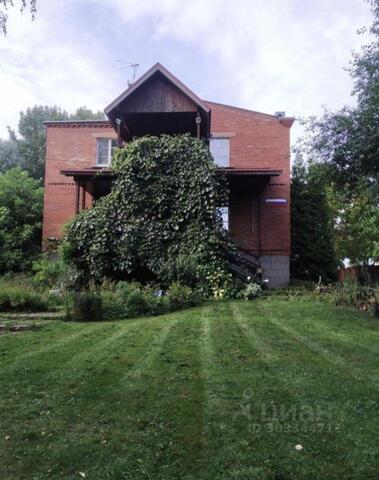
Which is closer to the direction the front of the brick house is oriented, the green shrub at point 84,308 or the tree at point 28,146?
the green shrub

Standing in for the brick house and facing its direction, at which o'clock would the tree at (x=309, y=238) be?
The tree is roughly at 8 o'clock from the brick house.

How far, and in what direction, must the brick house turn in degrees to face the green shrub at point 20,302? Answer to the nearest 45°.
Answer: approximately 45° to its right

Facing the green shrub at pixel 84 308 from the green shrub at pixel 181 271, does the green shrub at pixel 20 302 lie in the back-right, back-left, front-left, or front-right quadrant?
front-right

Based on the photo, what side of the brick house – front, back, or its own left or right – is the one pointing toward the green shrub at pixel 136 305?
front

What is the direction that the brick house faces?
toward the camera

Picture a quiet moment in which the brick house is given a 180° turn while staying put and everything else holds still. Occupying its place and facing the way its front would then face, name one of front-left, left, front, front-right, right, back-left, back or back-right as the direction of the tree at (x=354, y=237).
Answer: front-right

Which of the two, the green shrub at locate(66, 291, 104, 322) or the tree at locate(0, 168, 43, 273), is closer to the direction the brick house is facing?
the green shrub

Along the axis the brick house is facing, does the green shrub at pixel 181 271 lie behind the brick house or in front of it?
in front

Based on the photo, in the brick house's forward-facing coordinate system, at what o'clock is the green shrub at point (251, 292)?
The green shrub is roughly at 12 o'clock from the brick house.

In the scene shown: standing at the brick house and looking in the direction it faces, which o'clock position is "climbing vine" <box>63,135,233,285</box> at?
The climbing vine is roughly at 1 o'clock from the brick house.
